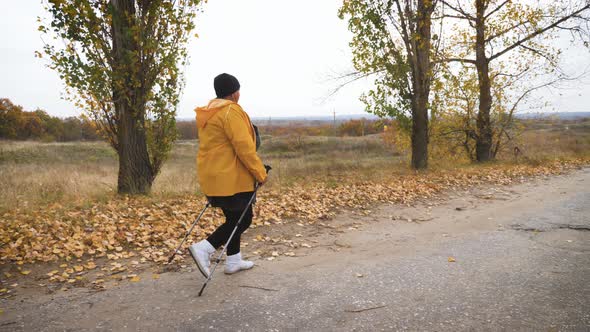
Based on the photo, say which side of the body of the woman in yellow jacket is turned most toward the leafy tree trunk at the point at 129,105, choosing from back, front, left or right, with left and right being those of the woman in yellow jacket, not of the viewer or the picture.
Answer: left

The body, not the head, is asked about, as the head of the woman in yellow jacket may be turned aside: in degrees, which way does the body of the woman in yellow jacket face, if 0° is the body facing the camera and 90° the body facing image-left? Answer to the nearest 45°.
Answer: approximately 225°

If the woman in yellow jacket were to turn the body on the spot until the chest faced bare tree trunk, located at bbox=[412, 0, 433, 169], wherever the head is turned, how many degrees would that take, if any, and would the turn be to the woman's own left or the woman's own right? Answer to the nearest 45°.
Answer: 0° — they already face it

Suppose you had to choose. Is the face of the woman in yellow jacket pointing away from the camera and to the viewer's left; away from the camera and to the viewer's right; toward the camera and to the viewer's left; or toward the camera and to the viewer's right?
away from the camera and to the viewer's right

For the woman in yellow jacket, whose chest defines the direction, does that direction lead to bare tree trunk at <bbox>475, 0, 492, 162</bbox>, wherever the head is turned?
yes
